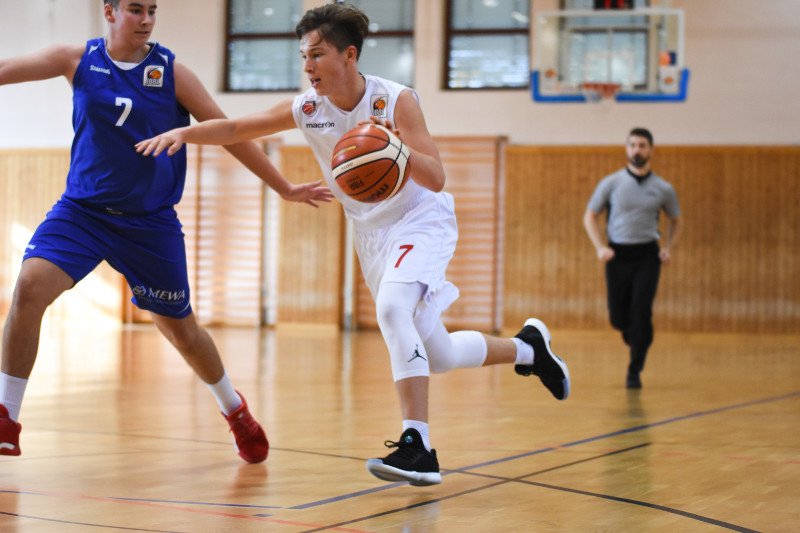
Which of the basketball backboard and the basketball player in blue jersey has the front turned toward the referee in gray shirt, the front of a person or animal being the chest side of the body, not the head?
the basketball backboard

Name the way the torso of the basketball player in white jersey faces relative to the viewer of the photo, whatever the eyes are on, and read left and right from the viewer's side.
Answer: facing the viewer and to the left of the viewer

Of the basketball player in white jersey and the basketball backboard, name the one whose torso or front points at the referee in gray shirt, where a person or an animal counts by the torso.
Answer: the basketball backboard

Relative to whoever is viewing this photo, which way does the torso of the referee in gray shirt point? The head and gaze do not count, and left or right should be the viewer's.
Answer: facing the viewer

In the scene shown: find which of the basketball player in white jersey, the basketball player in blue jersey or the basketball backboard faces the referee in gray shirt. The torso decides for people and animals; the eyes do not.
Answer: the basketball backboard

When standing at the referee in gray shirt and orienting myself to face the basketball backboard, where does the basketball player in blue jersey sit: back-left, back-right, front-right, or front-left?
back-left

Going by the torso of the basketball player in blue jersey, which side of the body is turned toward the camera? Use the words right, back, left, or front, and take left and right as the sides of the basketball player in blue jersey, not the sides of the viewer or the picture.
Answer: front

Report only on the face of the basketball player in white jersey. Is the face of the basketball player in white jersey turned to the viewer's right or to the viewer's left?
to the viewer's left

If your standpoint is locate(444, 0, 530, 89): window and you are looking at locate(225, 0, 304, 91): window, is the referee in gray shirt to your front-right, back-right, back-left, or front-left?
back-left

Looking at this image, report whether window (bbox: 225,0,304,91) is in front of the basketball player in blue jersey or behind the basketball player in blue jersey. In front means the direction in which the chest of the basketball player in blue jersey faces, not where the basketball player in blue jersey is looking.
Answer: behind
